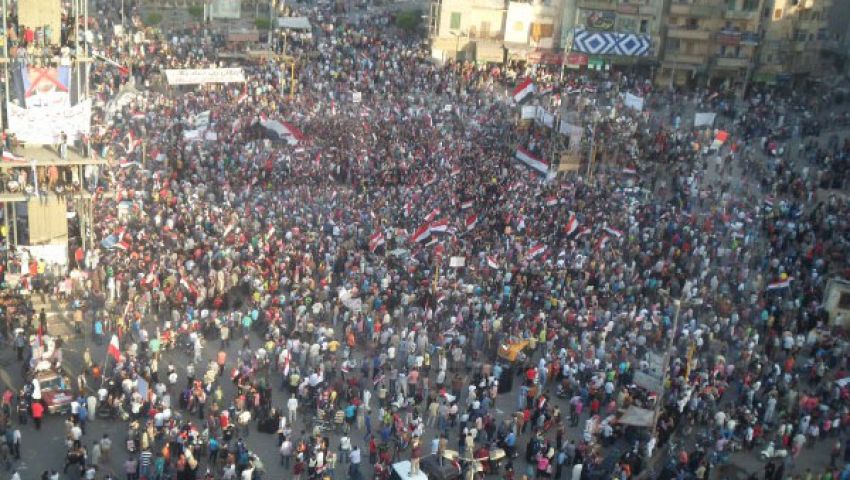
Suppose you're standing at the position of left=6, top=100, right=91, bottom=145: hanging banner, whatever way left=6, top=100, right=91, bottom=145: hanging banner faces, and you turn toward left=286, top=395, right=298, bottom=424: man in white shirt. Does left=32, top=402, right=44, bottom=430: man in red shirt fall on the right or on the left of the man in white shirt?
right

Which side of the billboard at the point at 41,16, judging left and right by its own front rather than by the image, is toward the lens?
front

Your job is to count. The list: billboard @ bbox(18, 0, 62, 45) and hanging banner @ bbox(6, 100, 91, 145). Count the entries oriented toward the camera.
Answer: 2

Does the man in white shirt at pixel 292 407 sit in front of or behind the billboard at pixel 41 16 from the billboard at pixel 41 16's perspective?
in front

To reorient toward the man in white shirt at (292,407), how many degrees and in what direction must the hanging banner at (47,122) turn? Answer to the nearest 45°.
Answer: approximately 45° to its left

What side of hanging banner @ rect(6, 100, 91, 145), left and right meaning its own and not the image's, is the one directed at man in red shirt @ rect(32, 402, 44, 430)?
front

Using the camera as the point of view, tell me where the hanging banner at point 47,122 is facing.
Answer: facing the viewer
